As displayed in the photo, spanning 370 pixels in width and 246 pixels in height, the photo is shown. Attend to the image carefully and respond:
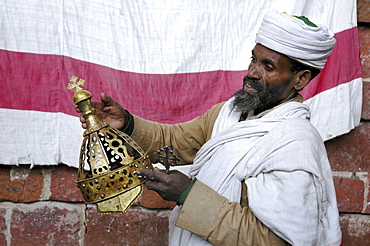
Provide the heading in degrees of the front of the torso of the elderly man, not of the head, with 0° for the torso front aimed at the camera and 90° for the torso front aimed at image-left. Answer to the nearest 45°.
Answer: approximately 45°
